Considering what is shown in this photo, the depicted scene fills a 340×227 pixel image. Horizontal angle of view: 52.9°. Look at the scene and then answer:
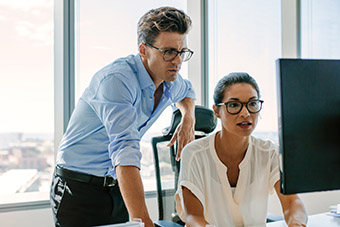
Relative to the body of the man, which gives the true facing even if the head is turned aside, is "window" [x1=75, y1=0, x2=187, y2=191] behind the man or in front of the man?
behind

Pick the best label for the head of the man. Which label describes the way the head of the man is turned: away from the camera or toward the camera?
toward the camera

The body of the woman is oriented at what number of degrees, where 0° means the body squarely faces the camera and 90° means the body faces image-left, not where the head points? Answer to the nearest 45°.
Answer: approximately 315°

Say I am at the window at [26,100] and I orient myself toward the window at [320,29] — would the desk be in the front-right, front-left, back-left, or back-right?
front-right

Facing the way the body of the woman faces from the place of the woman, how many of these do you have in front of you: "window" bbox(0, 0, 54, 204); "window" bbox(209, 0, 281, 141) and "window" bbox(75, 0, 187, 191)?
0

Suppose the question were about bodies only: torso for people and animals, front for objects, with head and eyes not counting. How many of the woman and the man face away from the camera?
0

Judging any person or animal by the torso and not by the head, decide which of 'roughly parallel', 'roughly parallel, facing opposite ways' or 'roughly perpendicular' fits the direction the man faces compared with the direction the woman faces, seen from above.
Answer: roughly parallel

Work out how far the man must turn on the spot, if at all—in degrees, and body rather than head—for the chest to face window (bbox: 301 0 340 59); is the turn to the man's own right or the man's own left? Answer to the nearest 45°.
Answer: approximately 90° to the man's own left

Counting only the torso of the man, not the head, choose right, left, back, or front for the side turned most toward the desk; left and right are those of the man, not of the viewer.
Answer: front

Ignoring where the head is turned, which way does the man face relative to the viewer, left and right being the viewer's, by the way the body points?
facing the viewer and to the right of the viewer

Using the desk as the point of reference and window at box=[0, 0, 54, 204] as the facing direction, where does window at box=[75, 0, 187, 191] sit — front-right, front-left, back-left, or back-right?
front-right

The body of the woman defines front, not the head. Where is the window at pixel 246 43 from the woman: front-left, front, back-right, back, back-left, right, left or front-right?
back-left
